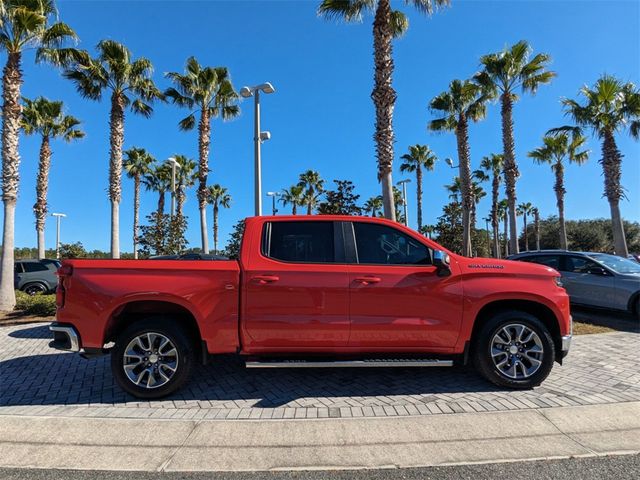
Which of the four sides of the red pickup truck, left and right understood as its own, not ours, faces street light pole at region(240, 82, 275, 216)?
left

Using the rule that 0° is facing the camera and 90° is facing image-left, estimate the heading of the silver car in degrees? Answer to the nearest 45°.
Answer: approximately 315°

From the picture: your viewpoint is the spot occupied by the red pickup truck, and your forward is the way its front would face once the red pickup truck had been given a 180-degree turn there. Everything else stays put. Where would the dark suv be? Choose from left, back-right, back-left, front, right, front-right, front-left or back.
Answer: front-right

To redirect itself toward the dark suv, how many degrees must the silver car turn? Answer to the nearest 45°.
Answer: approximately 135° to its right

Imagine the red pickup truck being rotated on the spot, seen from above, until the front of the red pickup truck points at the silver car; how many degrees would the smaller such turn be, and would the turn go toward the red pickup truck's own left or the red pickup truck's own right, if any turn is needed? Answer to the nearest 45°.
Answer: approximately 45° to the red pickup truck's own left

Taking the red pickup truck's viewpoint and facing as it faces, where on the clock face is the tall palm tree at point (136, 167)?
The tall palm tree is roughly at 8 o'clock from the red pickup truck.

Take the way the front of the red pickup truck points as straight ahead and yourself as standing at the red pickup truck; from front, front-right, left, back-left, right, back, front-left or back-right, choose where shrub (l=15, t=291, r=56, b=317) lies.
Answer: back-left

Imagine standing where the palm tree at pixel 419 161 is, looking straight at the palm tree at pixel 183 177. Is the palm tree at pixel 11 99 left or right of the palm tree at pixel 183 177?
left

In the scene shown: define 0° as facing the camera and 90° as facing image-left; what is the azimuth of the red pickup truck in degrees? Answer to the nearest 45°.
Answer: approximately 270°
